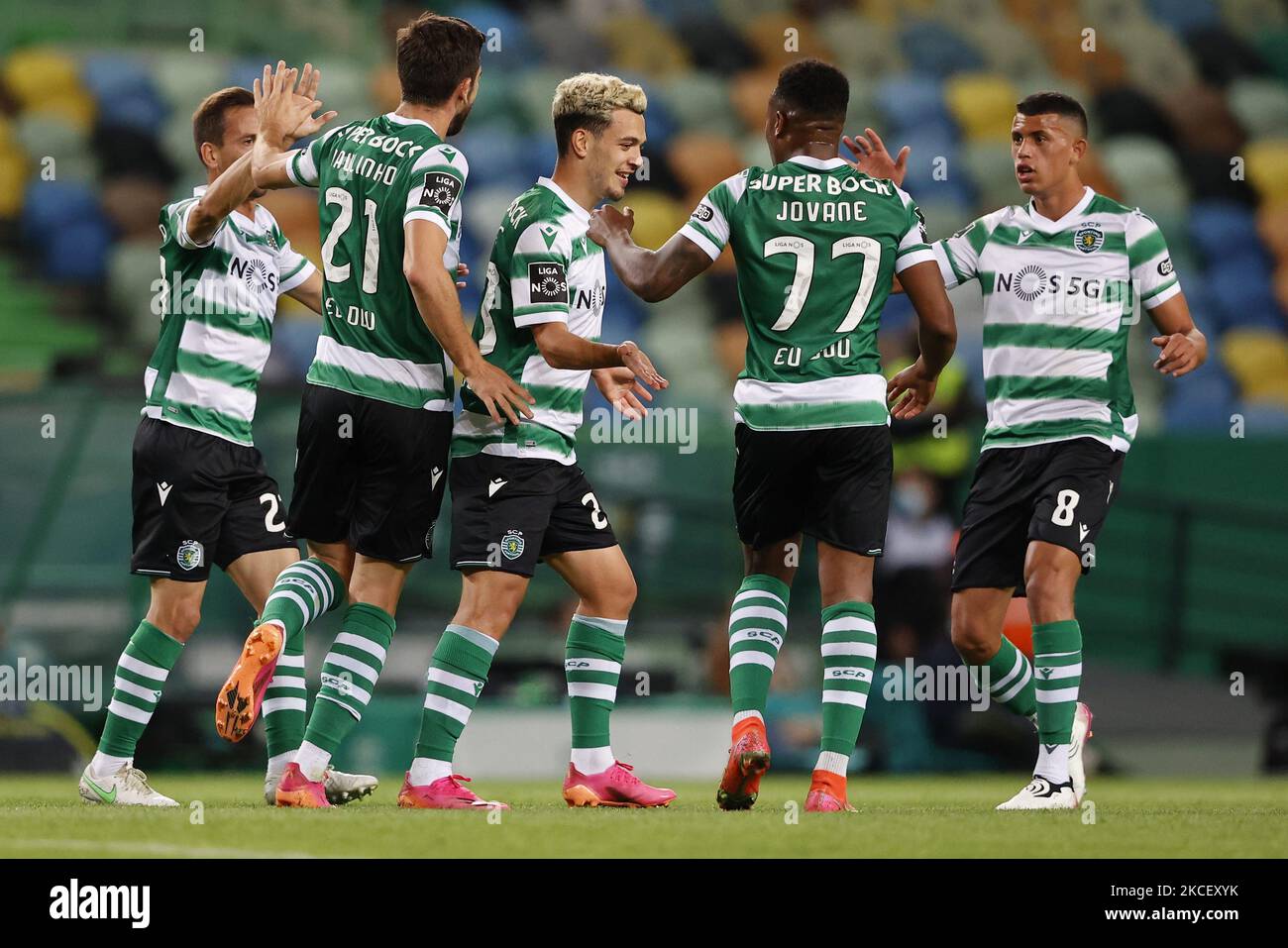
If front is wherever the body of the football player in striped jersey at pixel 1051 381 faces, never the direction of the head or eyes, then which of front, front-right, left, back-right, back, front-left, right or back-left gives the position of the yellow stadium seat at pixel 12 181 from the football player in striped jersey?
right

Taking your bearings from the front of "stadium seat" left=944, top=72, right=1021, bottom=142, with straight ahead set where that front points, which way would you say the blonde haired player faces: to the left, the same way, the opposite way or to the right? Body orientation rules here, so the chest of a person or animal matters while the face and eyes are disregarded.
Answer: to the left

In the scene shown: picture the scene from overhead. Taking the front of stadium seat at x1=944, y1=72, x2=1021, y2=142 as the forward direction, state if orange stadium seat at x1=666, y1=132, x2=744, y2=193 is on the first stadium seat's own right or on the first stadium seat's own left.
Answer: on the first stadium seat's own right

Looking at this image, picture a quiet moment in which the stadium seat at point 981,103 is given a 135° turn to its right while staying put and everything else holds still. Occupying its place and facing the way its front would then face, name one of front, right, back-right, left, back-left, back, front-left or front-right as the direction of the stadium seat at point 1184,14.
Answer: right

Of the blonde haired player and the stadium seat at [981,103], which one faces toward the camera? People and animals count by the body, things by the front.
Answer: the stadium seat

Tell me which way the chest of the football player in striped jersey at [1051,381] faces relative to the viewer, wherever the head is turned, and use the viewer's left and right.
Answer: facing the viewer and to the left of the viewer

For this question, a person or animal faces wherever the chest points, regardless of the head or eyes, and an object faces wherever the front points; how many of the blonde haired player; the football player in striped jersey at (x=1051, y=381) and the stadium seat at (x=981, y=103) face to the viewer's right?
1

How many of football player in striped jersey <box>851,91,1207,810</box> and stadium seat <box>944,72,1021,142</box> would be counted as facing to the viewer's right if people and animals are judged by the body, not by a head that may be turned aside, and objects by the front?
0

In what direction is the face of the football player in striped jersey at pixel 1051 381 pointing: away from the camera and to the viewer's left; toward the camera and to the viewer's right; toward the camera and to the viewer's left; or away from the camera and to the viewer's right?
toward the camera and to the viewer's left

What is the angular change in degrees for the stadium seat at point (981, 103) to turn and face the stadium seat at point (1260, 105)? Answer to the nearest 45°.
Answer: approximately 135° to its left

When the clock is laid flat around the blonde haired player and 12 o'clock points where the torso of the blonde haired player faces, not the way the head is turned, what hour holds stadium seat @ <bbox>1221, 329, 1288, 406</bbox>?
The stadium seat is roughly at 10 o'clock from the blonde haired player.

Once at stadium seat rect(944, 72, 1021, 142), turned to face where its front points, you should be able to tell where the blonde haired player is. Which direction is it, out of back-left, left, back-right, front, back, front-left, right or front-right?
front

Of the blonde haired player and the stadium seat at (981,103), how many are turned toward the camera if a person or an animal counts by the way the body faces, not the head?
1

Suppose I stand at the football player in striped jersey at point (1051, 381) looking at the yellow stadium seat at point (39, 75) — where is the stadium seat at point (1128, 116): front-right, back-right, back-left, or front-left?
front-right

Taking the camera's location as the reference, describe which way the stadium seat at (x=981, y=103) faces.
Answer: facing the viewer

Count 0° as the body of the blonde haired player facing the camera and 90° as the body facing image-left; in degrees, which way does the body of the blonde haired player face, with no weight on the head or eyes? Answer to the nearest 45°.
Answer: approximately 270°

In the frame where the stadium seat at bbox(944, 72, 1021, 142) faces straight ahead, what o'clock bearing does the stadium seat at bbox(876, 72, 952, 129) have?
the stadium seat at bbox(876, 72, 952, 129) is roughly at 2 o'clock from the stadium seat at bbox(944, 72, 1021, 142).
